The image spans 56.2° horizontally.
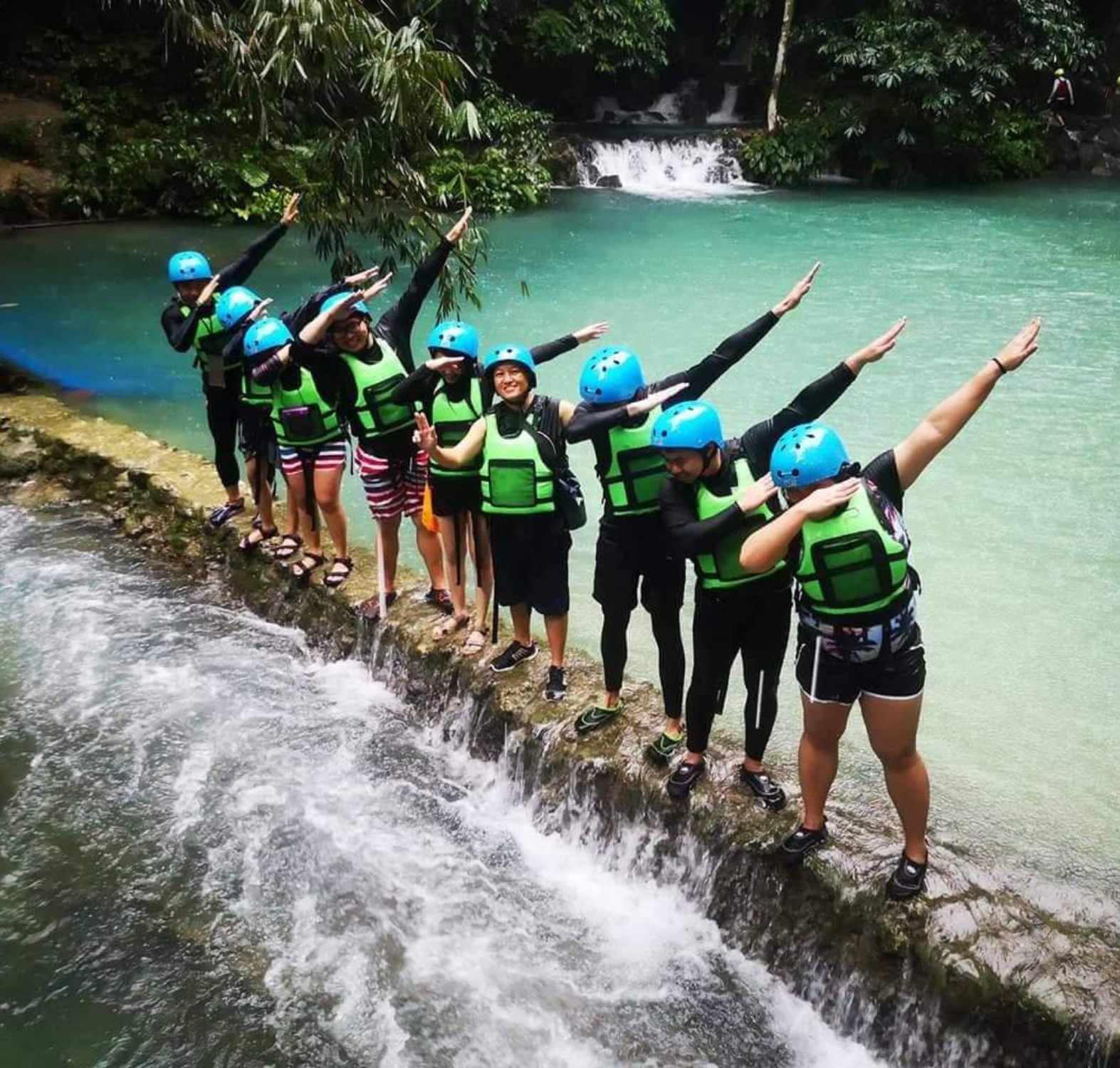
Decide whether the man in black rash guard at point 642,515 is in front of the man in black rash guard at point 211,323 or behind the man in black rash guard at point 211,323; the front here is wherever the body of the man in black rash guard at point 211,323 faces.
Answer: in front

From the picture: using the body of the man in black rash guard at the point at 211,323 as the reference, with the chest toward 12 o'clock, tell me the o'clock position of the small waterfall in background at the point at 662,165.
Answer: The small waterfall in background is roughly at 7 o'clock from the man in black rash guard.

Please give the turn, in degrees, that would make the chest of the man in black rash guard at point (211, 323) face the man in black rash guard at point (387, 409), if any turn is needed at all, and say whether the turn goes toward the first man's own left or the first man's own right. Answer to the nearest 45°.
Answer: approximately 45° to the first man's own left

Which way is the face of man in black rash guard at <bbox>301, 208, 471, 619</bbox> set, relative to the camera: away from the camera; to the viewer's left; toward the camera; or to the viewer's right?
toward the camera

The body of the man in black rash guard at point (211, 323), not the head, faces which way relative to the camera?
toward the camera

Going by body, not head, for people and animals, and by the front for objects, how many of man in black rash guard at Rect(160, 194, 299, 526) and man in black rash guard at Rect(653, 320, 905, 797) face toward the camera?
2

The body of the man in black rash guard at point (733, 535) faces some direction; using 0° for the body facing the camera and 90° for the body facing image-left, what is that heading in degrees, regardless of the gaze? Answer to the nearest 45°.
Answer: approximately 0°

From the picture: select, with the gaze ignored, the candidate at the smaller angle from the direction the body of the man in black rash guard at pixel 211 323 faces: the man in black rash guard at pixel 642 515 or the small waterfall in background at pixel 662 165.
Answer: the man in black rash guard

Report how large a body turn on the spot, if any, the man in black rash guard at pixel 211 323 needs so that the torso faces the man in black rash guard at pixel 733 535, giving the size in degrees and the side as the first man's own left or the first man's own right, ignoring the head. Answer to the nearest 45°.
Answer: approximately 45° to the first man's own left

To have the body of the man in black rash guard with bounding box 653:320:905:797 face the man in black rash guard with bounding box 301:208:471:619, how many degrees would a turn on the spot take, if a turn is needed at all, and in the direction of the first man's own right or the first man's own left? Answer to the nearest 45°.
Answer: approximately 135° to the first man's own right

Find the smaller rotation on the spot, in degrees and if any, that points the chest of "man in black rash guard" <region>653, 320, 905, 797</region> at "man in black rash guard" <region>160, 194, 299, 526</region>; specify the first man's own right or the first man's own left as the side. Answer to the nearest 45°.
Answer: approximately 135° to the first man's own right

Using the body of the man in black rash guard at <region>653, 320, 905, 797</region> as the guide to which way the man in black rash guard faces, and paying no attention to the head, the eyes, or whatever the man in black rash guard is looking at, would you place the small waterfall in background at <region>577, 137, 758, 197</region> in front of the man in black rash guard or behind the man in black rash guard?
behind
